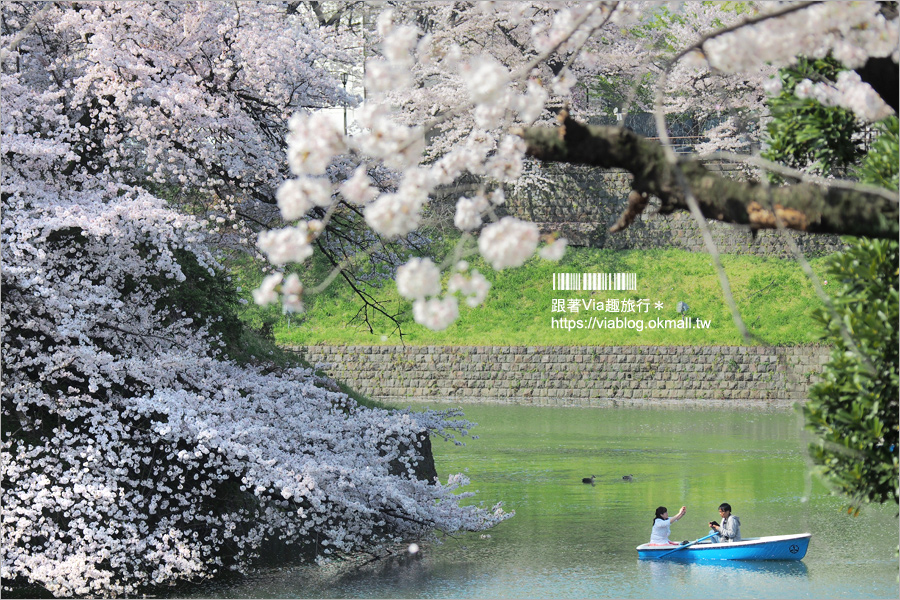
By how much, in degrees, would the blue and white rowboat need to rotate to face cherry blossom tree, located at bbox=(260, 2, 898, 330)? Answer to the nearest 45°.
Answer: approximately 90° to its right

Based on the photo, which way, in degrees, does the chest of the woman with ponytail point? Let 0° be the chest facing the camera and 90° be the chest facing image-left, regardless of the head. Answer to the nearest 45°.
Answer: approximately 270°

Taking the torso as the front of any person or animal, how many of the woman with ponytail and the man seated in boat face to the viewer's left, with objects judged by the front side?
1

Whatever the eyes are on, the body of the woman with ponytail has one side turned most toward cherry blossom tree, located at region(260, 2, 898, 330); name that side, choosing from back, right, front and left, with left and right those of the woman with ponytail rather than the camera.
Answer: right

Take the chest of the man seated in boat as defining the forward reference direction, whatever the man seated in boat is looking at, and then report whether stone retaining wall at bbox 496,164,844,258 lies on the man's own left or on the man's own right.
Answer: on the man's own right

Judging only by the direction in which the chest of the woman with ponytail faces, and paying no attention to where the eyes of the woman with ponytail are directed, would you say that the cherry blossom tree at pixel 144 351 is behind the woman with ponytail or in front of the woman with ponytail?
behind

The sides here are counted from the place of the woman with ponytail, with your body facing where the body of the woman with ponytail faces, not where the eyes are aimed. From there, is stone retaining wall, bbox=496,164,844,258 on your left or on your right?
on your left

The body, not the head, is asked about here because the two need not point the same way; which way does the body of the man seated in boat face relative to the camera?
to the viewer's left
